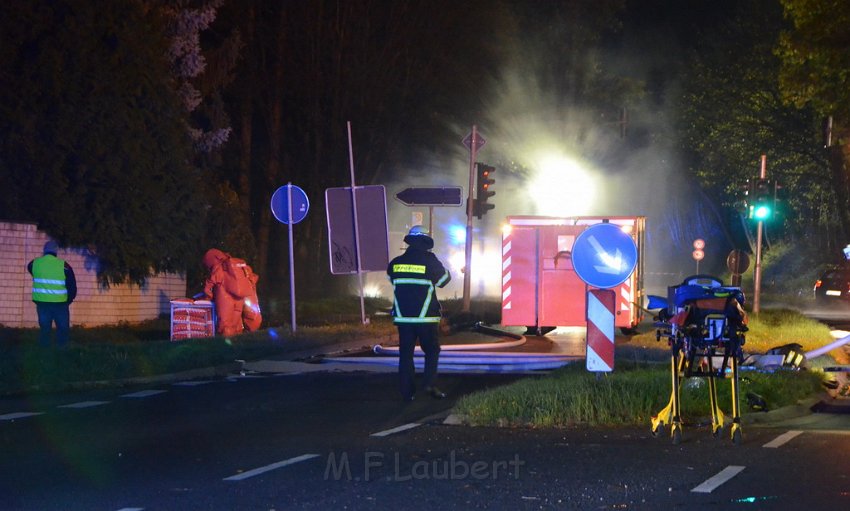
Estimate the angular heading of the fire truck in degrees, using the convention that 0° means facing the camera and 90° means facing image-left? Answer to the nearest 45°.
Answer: approximately 180°

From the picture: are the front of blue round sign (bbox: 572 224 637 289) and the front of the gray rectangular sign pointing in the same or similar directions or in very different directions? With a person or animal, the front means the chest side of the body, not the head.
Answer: very different directions

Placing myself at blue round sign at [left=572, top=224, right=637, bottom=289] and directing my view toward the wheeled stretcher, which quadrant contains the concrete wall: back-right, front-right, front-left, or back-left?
back-right

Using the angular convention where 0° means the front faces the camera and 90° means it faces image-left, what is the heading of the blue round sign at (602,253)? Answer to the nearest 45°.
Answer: approximately 0°

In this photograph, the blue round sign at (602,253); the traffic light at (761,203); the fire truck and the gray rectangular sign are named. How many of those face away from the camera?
2

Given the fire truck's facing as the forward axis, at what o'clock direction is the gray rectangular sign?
The gray rectangular sign is roughly at 9 o'clock from the fire truck.

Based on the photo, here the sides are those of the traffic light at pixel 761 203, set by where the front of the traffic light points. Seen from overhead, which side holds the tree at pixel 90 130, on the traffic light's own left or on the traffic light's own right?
on the traffic light's own right

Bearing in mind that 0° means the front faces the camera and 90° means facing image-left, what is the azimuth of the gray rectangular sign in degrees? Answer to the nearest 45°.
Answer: approximately 180°

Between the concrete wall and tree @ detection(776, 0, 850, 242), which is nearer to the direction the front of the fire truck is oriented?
the tree

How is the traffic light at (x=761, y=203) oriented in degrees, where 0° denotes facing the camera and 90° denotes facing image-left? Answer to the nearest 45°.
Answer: approximately 0°

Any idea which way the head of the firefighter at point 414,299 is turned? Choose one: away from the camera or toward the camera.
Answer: away from the camera
